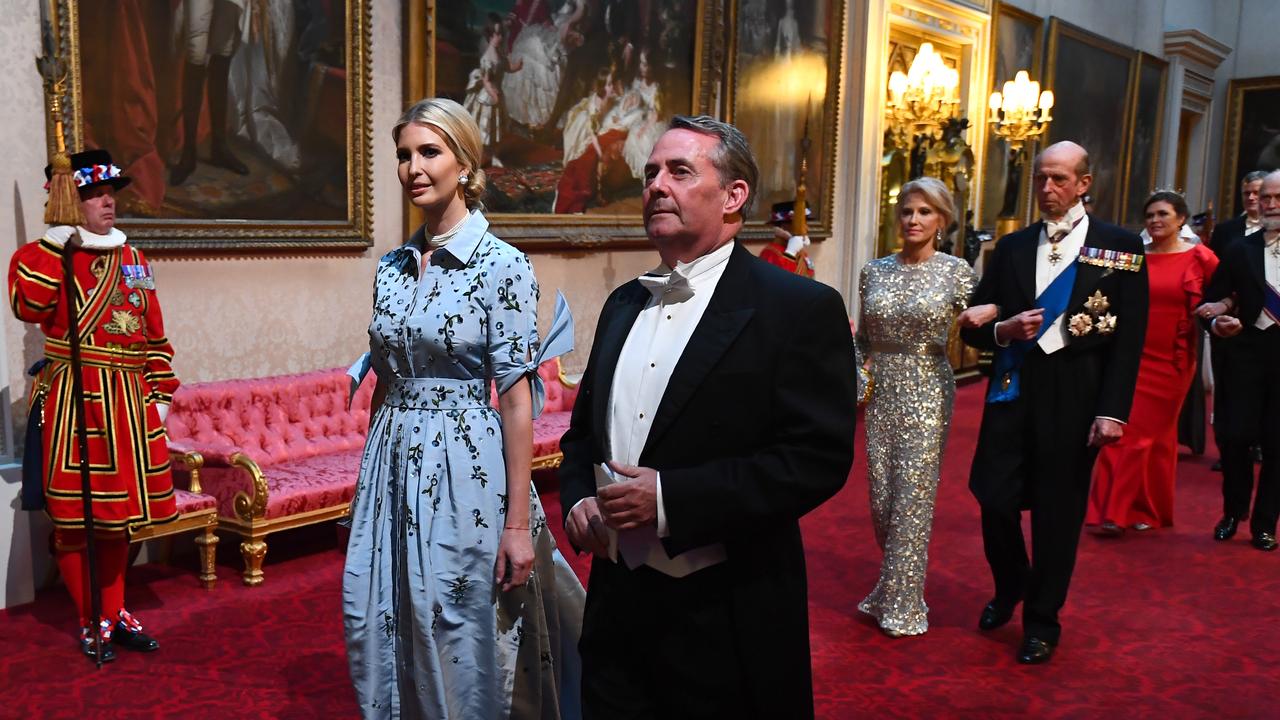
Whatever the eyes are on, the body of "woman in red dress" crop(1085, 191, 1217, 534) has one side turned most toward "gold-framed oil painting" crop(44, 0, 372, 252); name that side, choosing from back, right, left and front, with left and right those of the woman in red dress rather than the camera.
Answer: front

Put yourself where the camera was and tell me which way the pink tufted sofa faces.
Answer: facing the viewer and to the right of the viewer

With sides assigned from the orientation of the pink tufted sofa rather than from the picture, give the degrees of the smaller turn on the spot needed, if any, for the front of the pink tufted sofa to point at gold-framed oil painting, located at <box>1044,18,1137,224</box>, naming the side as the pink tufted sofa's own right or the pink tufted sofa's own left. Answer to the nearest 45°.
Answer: approximately 90° to the pink tufted sofa's own left

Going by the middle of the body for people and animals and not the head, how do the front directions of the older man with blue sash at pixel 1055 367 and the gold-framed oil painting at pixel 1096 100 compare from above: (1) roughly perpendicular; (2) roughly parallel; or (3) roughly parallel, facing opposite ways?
roughly perpendicular

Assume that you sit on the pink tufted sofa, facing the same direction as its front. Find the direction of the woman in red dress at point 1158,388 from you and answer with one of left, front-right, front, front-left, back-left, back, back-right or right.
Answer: front-left

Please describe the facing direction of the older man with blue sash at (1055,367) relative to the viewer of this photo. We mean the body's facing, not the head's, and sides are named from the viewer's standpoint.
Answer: facing the viewer and to the left of the viewer

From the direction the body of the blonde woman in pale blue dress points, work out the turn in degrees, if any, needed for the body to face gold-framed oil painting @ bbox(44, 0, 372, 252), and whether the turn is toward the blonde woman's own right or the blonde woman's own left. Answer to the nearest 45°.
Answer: approximately 135° to the blonde woman's own right

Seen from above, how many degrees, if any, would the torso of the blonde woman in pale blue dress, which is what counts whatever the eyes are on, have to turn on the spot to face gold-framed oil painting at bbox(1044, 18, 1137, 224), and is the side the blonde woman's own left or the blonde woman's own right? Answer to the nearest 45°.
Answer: approximately 180°

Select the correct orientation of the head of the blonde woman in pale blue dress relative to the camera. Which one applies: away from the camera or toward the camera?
toward the camera

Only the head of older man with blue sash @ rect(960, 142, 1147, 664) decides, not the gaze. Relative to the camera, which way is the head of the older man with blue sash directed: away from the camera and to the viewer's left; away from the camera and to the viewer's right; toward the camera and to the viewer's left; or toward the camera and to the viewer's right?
toward the camera and to the viewer's left

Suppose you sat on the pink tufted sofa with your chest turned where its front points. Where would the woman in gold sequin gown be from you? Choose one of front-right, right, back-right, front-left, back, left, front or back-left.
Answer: front
